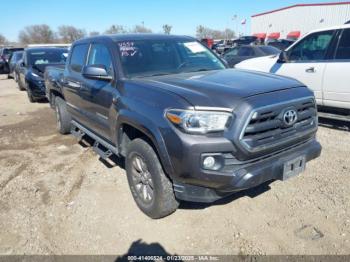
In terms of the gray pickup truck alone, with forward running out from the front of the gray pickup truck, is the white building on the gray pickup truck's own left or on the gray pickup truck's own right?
on the gray pickup truck's own left

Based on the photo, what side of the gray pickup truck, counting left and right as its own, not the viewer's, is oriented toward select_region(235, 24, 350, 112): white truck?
left

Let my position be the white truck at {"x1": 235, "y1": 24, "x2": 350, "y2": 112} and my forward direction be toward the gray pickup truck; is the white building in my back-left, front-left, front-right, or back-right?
back-right

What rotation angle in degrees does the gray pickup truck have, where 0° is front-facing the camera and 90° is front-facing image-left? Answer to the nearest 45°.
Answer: approximately 315°
